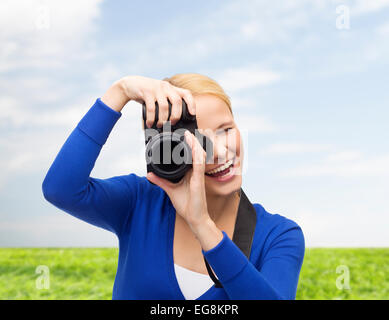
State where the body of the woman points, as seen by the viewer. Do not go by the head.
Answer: toward the camera
